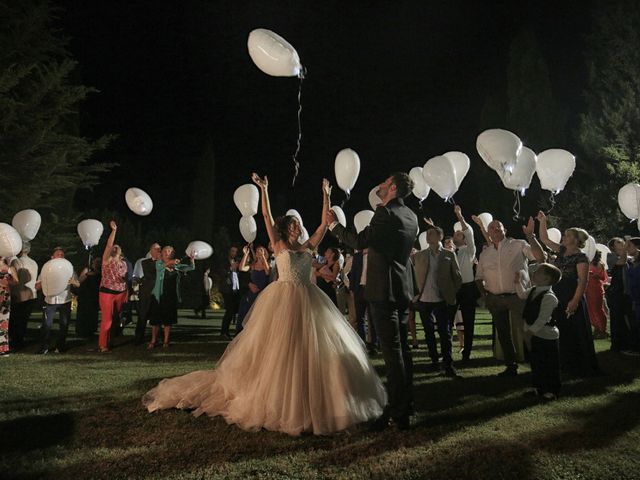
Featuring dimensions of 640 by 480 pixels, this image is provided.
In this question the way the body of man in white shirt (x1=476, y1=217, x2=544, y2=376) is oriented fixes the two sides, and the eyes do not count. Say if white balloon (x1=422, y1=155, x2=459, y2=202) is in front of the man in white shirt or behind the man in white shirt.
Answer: behind

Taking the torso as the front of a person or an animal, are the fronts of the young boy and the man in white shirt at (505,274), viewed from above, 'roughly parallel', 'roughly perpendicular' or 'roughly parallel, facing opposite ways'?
roughly perpendicular

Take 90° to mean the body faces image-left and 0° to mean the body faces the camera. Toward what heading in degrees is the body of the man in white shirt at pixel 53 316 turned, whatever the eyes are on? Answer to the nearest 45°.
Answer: approximately 0°

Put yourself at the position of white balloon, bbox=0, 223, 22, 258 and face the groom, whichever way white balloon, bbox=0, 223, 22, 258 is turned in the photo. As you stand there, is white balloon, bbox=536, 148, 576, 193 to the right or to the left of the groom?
left

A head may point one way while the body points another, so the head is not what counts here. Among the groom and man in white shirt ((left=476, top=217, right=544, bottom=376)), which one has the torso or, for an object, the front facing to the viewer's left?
the groom

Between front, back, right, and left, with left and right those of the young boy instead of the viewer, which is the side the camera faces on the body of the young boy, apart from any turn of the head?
left

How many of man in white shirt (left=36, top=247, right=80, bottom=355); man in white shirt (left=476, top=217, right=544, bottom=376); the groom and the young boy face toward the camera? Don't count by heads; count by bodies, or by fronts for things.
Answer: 2

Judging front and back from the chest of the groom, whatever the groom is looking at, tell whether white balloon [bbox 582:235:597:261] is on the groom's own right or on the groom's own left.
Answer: on the groom's own right
